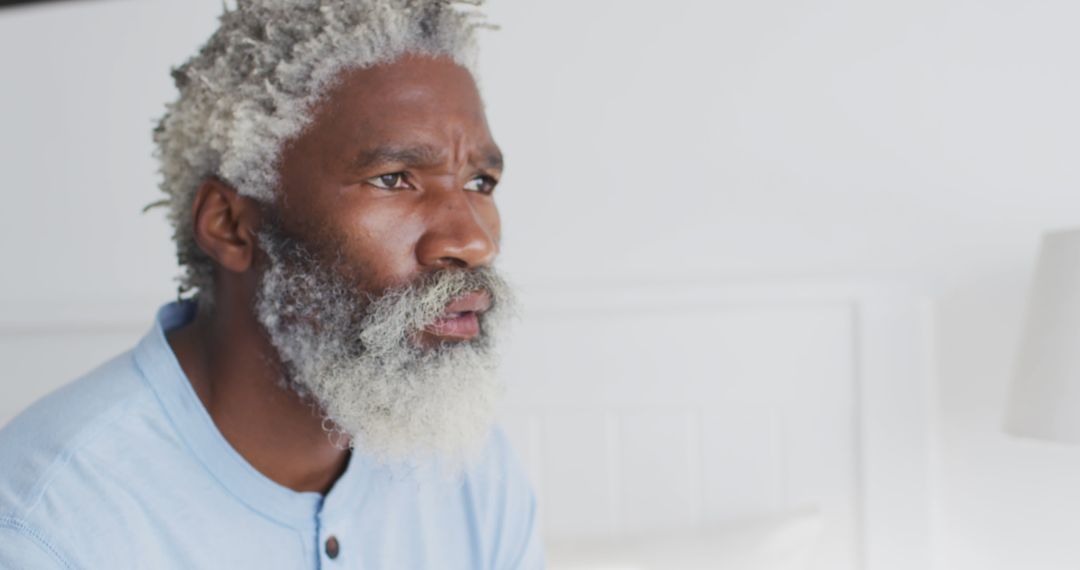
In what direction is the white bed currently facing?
toward the camera

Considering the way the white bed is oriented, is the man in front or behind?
in front

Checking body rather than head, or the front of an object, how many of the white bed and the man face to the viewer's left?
0

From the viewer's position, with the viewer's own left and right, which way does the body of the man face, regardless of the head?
facing the viewer and to the right of the viewer

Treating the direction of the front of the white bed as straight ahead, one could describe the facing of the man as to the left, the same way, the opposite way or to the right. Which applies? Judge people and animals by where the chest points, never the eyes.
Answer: to the left

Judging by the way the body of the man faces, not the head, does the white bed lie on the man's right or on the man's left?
on the man's left

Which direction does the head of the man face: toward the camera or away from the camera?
toward the camera

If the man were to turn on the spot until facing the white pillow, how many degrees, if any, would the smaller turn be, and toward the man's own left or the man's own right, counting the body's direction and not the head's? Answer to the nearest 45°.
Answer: approximately 90° to the man's own left
